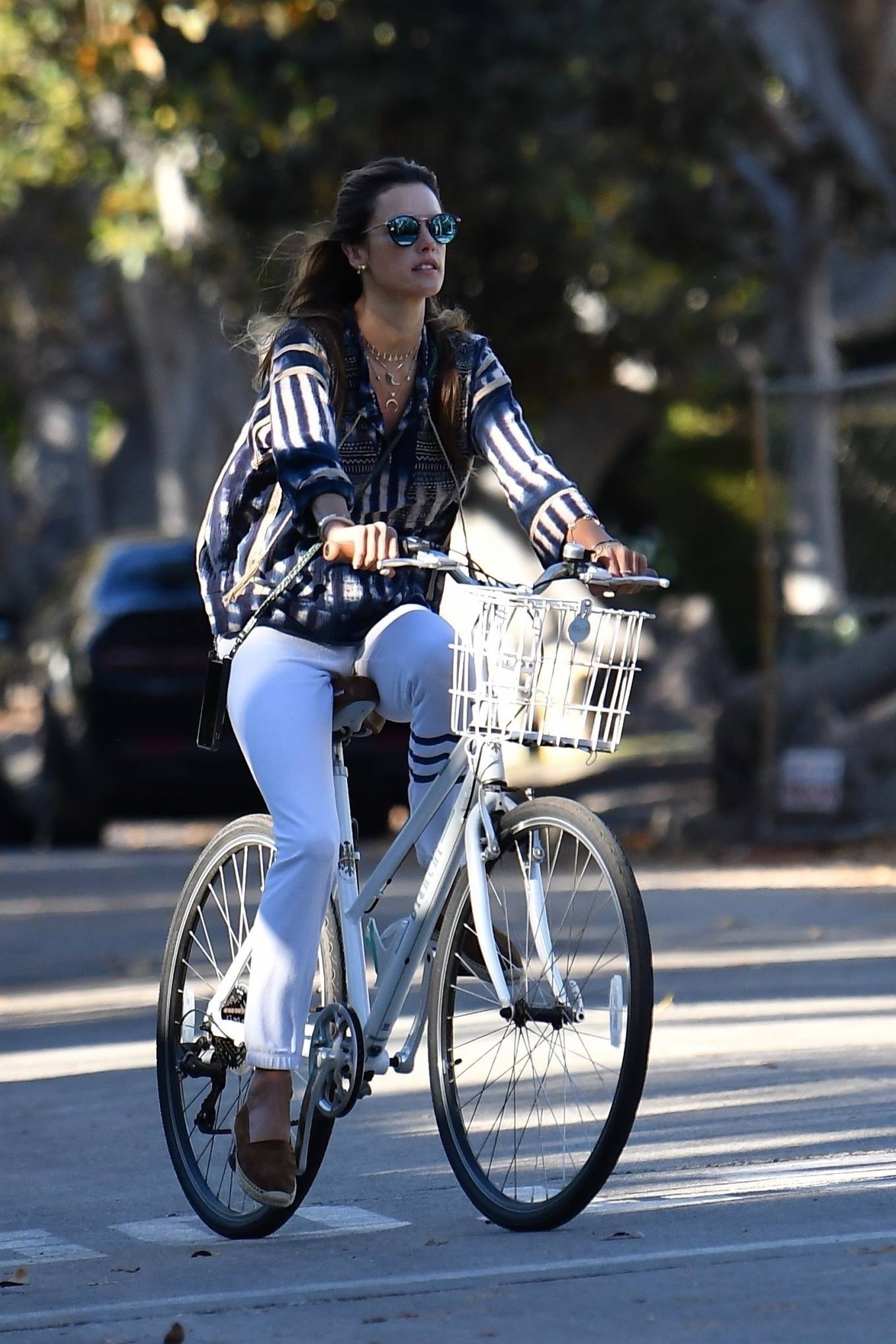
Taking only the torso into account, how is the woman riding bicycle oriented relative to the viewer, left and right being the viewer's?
facing the viewer and to the right of the viewer

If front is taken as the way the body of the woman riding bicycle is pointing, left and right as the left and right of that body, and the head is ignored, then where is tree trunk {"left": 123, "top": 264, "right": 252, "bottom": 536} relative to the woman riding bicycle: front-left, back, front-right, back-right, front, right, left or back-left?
back-left

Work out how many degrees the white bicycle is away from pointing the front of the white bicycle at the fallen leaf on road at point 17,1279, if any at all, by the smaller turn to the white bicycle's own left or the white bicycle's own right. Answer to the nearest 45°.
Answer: approximately 135° to the white bicycle's own right

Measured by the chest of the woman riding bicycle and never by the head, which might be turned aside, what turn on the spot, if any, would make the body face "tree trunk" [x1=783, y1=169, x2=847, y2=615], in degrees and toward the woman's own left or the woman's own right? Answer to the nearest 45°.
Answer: approximately 135° to the woman's own left

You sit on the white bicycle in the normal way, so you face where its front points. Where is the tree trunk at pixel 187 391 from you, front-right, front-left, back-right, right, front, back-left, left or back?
back-left

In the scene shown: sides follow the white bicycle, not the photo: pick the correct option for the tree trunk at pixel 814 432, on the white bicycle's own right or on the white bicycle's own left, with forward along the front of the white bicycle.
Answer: on the white bicycle's own left

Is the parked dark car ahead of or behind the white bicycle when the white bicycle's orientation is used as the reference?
behind

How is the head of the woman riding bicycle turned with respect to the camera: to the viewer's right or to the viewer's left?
to the viewer's right
